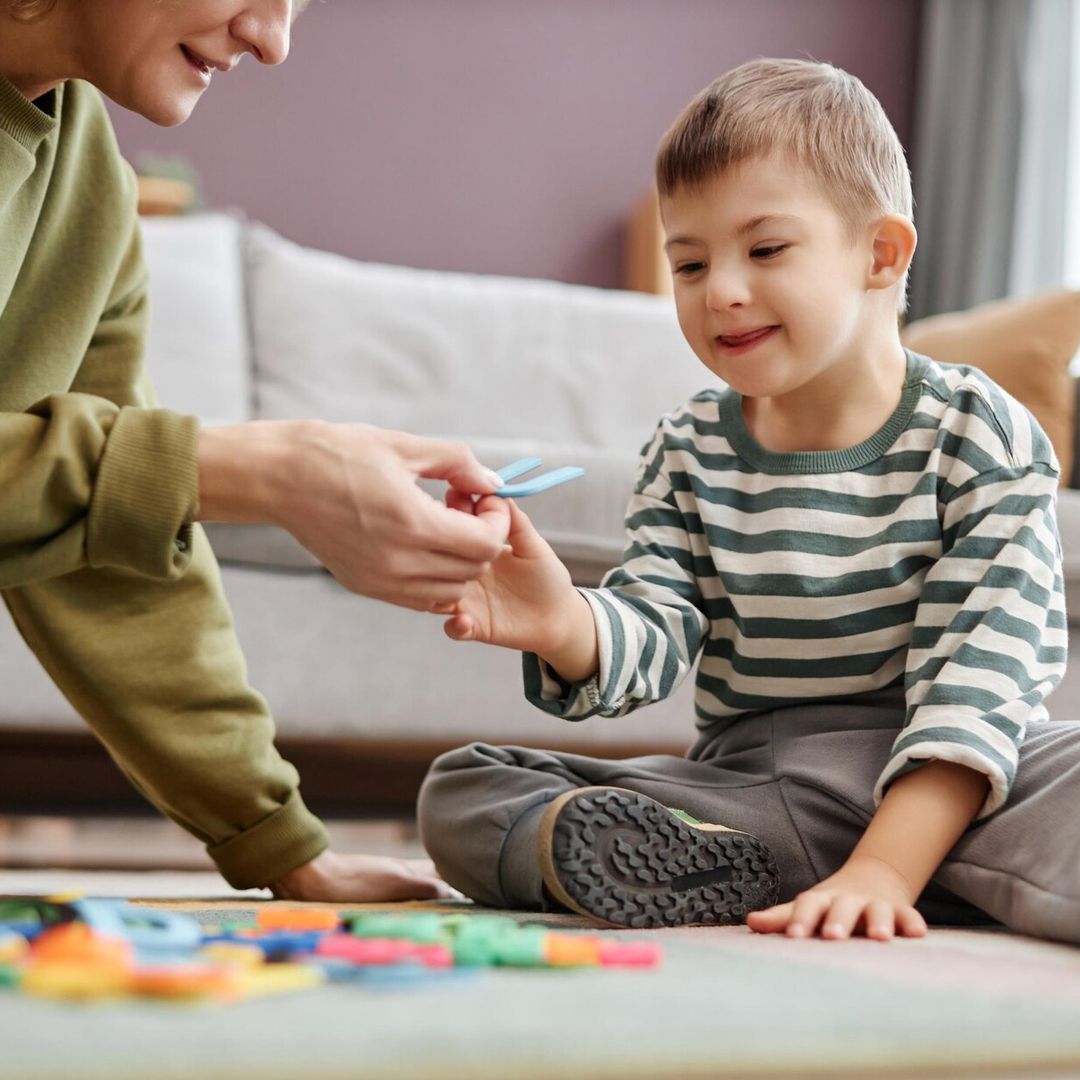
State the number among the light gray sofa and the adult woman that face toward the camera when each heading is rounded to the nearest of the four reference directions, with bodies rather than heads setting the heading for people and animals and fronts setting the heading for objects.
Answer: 1

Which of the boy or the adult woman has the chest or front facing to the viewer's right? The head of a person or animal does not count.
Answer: the adult woman

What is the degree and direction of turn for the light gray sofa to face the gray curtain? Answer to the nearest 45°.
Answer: approximately 135° to its left

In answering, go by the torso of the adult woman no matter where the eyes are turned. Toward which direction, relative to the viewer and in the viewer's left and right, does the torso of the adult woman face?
facing to the right of the viewer
